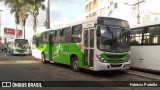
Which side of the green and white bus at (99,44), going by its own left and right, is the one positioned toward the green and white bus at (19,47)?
back

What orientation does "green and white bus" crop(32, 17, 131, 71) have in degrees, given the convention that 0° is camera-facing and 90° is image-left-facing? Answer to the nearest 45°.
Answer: approximately 315°
